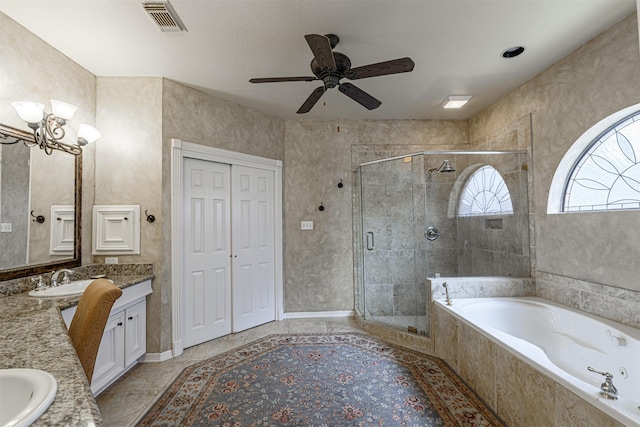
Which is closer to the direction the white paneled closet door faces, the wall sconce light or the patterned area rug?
the patterned area rug

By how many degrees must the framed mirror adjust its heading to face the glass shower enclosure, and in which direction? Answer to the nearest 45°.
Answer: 0° — it already faces it

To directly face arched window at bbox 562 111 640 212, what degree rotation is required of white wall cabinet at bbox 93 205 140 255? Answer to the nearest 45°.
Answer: approximately 45° to its left

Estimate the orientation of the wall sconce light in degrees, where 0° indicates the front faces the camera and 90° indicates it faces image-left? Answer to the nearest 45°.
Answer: approximately 315°

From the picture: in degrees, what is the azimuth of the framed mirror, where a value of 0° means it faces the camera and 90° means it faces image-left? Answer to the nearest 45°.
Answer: approximately 315°
